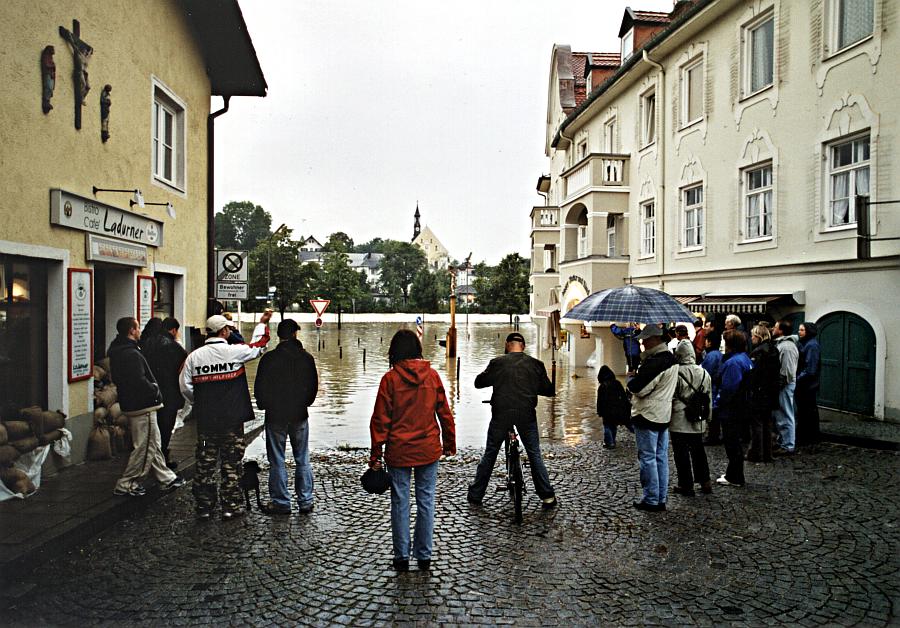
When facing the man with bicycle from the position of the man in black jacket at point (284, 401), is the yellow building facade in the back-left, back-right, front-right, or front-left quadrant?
back-left

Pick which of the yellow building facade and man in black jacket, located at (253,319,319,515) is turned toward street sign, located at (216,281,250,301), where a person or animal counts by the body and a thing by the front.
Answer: the man in black jacket

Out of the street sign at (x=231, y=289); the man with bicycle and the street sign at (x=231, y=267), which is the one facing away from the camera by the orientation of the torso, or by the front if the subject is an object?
the man with bicycle

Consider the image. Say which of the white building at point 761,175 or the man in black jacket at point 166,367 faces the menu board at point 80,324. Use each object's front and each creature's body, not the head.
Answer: the white building

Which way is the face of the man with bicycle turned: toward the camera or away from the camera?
away from the camera

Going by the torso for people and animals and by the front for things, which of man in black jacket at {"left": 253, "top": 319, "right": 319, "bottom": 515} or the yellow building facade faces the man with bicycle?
the yellow building facade

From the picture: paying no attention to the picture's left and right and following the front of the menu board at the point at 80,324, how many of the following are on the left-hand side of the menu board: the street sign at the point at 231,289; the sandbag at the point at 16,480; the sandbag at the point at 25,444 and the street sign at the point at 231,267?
2

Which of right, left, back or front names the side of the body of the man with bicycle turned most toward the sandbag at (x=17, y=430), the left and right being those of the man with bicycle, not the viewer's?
left

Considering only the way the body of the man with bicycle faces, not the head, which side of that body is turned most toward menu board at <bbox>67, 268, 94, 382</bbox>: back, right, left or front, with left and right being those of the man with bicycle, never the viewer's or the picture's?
left

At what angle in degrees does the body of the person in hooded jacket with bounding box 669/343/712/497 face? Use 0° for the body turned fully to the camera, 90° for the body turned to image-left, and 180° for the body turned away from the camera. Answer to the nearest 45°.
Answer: approximately 135°

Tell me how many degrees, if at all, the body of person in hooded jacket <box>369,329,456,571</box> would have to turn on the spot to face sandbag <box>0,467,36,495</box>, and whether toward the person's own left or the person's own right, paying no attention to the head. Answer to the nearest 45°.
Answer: approximately 90° to the person's own left

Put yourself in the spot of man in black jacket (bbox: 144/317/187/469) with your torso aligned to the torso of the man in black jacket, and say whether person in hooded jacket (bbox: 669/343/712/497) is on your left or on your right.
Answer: on your right

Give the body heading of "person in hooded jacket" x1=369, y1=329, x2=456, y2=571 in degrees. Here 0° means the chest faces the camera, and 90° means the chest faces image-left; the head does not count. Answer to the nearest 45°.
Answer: approximately 180°

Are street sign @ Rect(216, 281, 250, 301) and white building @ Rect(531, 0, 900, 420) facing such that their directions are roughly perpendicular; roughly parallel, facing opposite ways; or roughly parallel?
roughly perpendicular

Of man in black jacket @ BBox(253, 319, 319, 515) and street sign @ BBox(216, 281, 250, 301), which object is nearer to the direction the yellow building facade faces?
the man in black jacket

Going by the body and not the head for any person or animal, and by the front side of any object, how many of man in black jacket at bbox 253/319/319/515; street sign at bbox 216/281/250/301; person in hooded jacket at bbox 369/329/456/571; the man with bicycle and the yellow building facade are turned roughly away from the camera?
3
